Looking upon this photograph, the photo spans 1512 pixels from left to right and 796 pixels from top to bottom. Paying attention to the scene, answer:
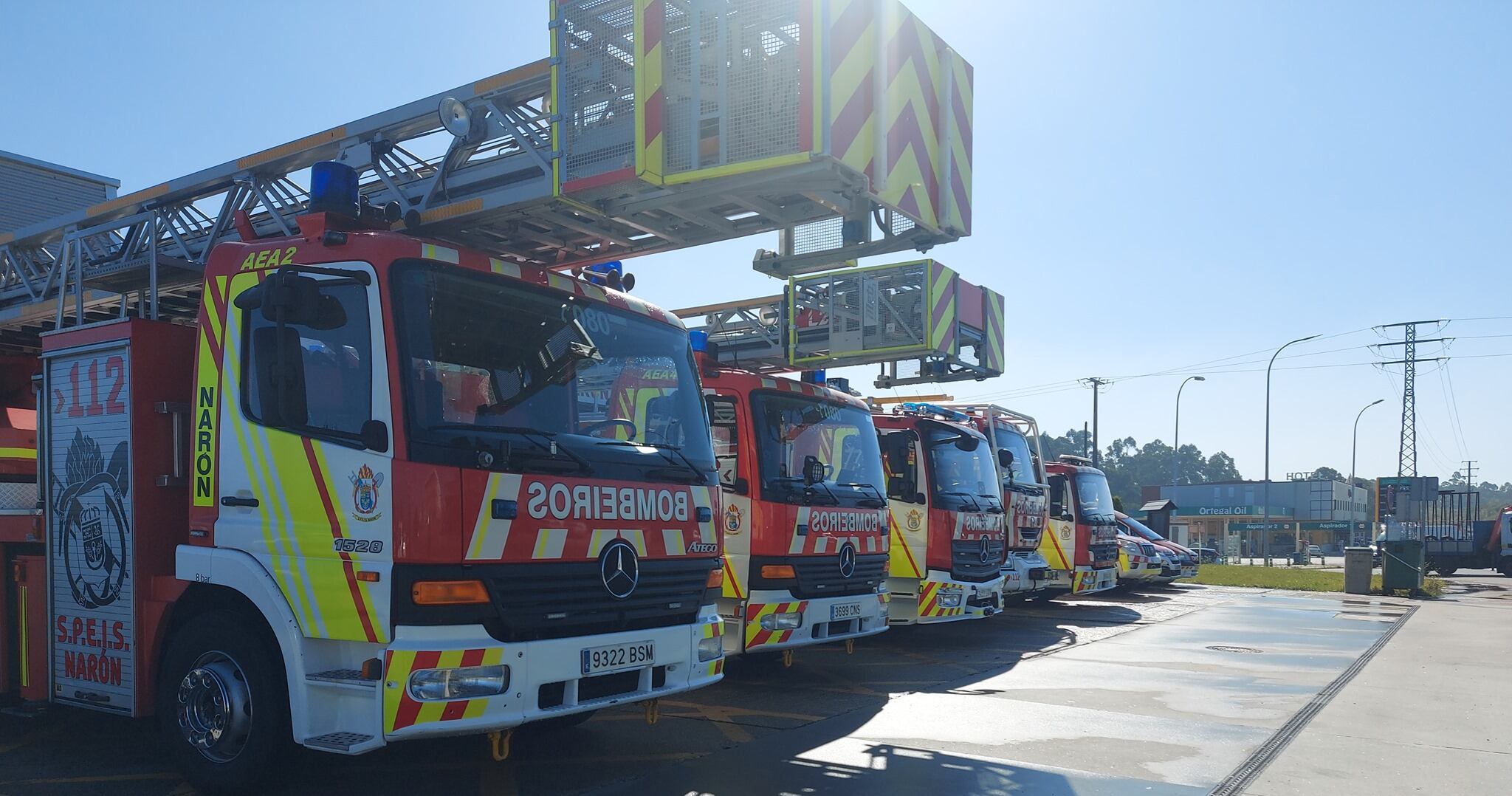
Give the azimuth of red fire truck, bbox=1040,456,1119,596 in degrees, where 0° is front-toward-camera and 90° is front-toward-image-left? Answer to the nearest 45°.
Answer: approximately 315°

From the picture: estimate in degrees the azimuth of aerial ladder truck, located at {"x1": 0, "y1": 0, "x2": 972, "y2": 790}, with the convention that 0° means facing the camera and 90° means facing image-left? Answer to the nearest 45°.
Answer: approximately 315°

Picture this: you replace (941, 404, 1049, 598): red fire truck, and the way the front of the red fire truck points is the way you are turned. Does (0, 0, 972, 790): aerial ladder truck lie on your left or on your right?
on your right

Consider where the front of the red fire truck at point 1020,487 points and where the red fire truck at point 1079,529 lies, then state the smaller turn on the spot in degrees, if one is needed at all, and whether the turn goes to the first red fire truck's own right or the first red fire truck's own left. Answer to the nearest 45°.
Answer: approximately 135° to the first red fire truck's own left

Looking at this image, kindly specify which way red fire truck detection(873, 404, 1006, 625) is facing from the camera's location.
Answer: facing the viewer and to the right of the viewer

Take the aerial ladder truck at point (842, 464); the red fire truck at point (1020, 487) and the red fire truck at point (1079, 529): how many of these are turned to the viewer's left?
0

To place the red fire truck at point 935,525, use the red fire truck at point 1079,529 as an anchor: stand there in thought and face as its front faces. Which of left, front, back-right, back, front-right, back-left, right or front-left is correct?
front-right
